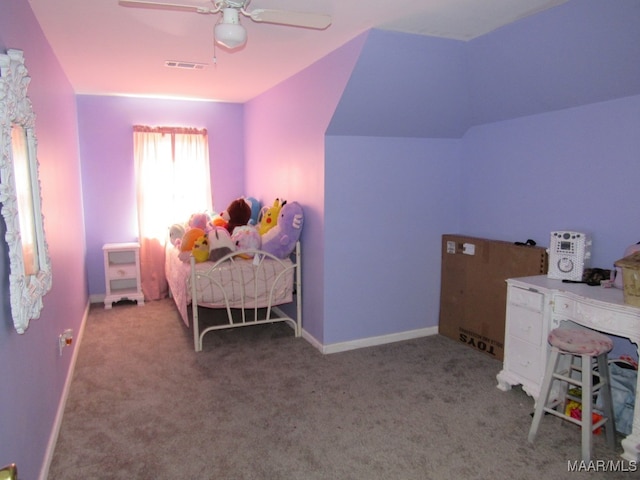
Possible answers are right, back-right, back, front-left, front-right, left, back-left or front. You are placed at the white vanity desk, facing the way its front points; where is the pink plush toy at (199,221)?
front-right

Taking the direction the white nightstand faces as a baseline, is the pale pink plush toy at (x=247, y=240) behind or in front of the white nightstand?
in front

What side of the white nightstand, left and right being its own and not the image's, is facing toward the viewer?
front

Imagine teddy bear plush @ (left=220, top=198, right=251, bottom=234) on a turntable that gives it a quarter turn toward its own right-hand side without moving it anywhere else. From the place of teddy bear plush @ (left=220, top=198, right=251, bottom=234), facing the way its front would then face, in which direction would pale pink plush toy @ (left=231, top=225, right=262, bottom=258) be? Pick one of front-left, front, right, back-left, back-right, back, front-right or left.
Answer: back

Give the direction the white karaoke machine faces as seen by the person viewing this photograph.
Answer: facing the viewer and to the left of the viewer

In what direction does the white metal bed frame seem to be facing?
toward the camera

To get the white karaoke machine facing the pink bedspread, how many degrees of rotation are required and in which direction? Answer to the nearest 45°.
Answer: approximately 45° to its right

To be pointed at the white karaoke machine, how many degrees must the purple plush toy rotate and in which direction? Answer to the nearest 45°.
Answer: approximately 135° to its left

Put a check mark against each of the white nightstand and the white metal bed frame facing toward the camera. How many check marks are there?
2

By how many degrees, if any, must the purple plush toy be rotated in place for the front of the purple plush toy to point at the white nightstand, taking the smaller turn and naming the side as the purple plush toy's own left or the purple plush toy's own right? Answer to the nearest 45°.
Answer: approximately 45° to the purple plush toy's own right

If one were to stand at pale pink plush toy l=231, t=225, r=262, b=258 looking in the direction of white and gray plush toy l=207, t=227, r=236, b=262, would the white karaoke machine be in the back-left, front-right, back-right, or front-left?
back-left
